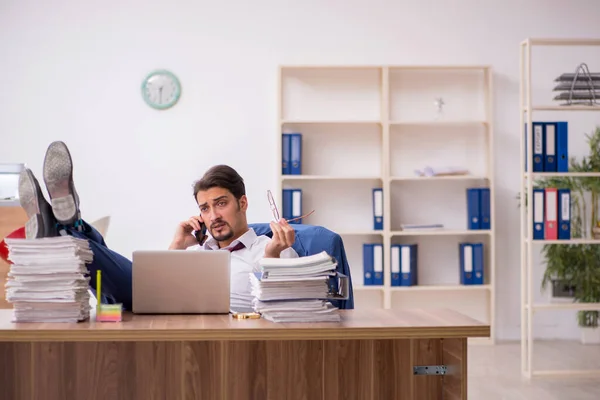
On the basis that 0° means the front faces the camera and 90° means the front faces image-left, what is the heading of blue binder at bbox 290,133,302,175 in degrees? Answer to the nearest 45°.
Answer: approximately 0°

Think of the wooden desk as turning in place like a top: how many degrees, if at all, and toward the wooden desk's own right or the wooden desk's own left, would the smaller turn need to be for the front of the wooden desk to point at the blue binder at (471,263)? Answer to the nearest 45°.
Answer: approximately 45° to the wooden desk's own right

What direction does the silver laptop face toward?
away from the camera

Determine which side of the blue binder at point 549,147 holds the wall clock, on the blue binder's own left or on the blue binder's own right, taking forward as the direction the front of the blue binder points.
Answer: on the blue binder's own right

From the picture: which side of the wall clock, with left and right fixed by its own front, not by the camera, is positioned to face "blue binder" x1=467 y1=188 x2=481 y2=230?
left

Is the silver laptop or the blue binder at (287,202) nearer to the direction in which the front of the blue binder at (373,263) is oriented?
the silver laptop

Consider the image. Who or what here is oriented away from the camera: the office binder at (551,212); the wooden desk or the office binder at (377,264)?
the wooden desk

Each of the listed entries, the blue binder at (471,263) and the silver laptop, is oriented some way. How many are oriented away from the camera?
1

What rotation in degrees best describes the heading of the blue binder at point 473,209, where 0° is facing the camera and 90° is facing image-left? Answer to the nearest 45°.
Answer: approximately 0°

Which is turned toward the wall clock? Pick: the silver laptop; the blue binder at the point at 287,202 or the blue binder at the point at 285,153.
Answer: the silver laptop

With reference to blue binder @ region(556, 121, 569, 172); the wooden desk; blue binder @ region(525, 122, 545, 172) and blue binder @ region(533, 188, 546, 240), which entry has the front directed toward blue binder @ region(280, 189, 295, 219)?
the wooden desk

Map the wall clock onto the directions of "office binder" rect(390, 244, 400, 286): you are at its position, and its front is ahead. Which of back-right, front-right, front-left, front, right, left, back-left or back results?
right
